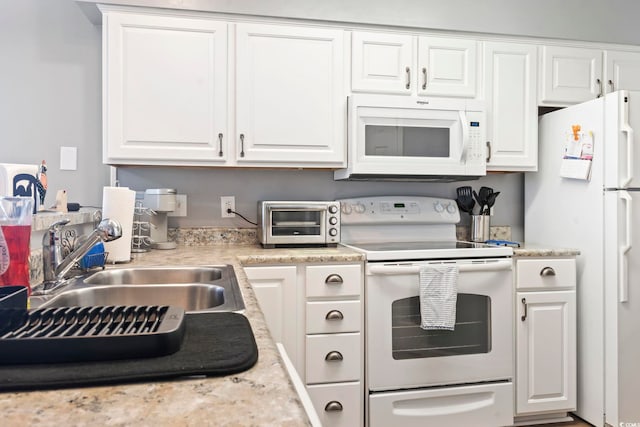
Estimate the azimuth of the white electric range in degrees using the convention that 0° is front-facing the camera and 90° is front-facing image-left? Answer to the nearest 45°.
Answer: approximately 0°

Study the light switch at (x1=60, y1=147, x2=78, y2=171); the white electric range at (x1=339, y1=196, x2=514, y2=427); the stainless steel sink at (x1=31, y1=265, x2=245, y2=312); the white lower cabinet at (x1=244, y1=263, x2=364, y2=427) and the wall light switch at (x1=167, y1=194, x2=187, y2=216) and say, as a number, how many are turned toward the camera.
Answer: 4

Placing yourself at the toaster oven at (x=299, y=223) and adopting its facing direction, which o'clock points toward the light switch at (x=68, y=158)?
The light switch is roughly at 3 o'clock from the toaster oven.

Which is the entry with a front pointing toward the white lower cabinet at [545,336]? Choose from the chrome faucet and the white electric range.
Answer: the chrome faucet

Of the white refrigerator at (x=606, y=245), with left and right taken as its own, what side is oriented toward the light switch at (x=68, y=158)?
right

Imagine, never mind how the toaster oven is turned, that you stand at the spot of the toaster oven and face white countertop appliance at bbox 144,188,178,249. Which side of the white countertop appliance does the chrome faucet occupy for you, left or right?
left

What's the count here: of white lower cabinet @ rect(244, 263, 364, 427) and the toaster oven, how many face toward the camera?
2

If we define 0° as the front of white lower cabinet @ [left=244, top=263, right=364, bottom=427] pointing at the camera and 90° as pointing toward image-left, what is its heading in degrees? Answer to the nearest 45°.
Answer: approximately 0°

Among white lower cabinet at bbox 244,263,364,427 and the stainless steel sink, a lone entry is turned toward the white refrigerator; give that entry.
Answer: the stainless steel sink

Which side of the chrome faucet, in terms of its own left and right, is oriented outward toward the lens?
right

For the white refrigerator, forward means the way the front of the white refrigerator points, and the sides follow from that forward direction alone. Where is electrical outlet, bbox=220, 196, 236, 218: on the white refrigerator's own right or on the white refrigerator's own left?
on the white refrigerator's own right

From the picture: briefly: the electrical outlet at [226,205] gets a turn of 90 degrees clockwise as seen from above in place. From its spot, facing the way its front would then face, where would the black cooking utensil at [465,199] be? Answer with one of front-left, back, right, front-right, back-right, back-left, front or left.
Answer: back
